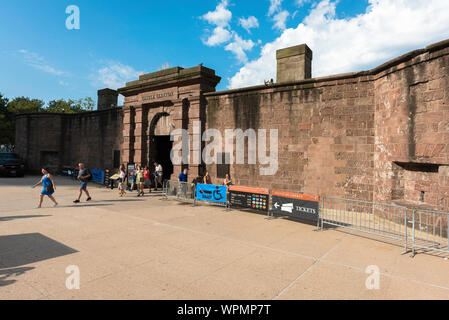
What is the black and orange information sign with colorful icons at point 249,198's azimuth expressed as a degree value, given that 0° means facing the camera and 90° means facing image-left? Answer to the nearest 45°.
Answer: approximately 45°

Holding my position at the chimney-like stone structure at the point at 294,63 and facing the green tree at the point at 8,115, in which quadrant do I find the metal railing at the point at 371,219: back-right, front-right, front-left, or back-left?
back-left

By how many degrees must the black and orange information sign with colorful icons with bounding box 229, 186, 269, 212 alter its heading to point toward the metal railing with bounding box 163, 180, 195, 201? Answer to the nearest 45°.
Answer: approximately 90° to its right

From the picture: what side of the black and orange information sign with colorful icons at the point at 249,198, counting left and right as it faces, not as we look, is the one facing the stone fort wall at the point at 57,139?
right

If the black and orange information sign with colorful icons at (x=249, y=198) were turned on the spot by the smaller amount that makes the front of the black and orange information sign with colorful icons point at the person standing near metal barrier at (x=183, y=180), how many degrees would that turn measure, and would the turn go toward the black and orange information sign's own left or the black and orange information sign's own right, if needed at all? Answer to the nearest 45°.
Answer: approximately 90° to the black and orange information sign's own right

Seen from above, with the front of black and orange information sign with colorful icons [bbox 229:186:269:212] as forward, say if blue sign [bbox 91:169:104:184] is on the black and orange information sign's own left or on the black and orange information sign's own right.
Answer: on the black and orange information sign's own right

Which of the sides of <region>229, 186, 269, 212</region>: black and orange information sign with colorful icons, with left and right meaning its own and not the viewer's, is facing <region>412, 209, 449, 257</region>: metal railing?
left

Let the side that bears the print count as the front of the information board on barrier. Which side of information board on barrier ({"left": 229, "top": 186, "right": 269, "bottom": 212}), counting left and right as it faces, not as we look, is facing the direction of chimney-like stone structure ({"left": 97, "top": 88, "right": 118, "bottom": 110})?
right

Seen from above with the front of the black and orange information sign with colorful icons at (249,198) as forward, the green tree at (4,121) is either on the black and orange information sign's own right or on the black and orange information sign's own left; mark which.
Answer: on the black and orange information sign's own right
